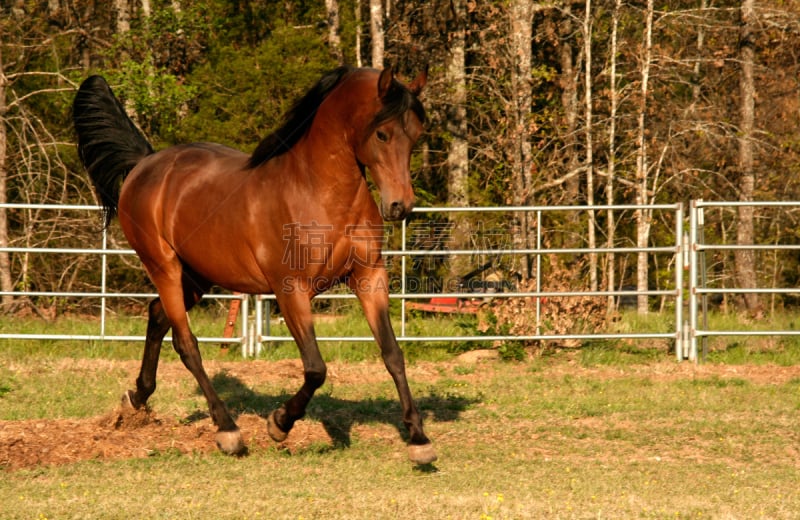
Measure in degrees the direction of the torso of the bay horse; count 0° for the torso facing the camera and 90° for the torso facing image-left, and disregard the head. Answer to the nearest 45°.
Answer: approximately 315°
